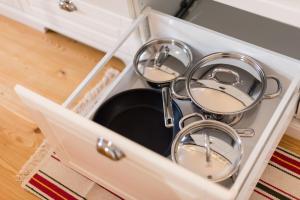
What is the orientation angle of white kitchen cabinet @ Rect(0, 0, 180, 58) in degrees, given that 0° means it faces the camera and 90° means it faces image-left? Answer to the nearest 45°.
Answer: approximately 45°

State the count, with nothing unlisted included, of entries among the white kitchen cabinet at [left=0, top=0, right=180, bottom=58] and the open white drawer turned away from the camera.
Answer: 0

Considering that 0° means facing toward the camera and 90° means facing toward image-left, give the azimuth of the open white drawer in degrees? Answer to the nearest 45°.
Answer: approximately 45°

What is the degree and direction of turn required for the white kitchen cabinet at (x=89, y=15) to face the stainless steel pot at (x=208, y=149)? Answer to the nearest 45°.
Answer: approximately 90° to its left
